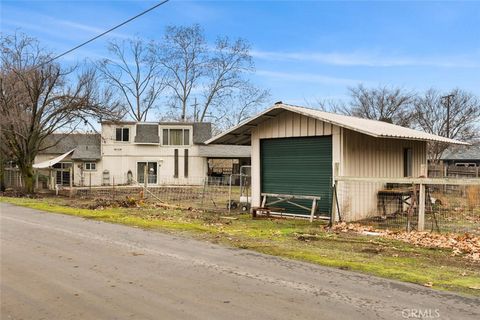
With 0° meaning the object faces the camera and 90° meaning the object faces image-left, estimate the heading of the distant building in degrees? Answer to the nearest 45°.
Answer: approximately 0°

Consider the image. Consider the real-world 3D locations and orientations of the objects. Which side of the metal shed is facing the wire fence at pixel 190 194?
right

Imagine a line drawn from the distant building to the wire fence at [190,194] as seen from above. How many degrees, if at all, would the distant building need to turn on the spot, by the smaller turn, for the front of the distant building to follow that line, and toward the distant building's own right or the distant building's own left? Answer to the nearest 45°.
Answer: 0° — it already faces it

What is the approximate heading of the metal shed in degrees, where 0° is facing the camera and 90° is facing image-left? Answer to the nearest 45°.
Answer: approximately 45°
